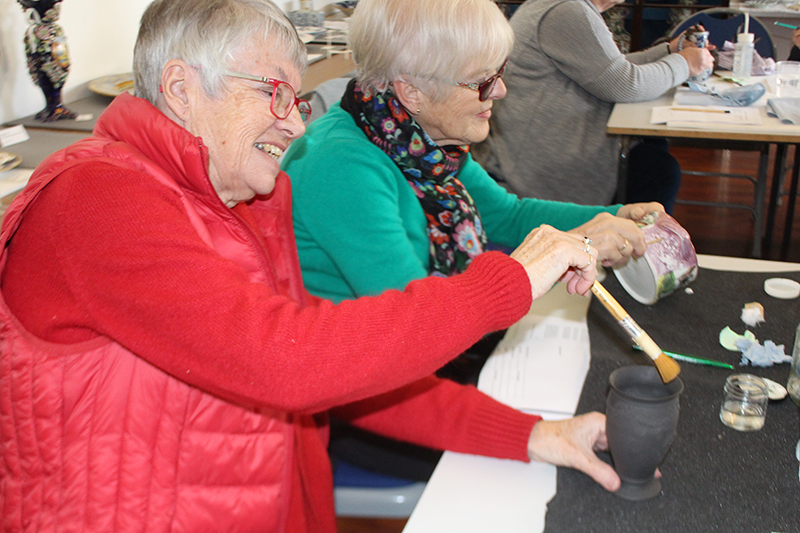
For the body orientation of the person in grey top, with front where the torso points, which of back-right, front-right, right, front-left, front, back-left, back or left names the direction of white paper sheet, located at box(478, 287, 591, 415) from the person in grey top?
right

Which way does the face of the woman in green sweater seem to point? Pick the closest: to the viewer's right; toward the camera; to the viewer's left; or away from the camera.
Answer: to the viewer's right

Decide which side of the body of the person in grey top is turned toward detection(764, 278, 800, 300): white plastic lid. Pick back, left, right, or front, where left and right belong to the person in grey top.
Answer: right

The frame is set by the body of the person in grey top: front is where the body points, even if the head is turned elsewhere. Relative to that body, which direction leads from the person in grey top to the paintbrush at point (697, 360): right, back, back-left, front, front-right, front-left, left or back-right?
right

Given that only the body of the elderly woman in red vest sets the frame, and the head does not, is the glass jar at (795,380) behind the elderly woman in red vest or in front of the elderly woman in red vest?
in front

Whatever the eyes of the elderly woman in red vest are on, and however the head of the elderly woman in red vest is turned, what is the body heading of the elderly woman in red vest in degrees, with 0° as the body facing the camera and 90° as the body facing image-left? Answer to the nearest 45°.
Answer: approximately 270°

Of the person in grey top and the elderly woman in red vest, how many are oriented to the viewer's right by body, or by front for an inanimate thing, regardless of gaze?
2

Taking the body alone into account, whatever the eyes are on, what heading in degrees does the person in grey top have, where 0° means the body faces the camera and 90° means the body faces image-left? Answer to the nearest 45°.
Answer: approximately 270°

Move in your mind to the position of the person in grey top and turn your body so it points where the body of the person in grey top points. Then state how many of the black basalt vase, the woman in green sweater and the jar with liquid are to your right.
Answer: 3

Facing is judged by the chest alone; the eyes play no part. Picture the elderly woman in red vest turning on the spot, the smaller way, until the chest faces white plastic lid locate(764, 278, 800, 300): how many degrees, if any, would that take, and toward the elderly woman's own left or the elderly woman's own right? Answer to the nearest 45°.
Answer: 0° — they already face it

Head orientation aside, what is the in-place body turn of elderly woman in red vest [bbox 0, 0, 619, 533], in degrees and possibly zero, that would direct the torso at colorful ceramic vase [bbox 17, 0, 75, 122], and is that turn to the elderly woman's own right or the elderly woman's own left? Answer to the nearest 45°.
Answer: approximately 90° to the elderly woman's own left

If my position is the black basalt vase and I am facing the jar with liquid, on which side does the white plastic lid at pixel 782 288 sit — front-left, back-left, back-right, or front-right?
front-left

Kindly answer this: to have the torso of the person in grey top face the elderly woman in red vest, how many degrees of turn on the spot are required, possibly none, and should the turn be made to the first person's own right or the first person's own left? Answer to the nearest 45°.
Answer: approximately 90° to the first person's own right

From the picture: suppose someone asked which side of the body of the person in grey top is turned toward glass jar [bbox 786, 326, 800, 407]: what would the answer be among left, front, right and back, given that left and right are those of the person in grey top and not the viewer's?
right

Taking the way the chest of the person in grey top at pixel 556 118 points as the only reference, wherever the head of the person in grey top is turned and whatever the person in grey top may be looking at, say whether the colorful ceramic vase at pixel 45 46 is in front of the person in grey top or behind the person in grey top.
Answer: behind

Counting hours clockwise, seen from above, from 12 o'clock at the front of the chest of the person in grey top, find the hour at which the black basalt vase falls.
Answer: The black basalt vase is roughly at 3 o'clock from the person in grey top.

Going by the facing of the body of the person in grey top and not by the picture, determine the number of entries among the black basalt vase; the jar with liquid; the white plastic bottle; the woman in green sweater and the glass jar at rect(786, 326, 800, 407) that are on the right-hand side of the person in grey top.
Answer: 4
